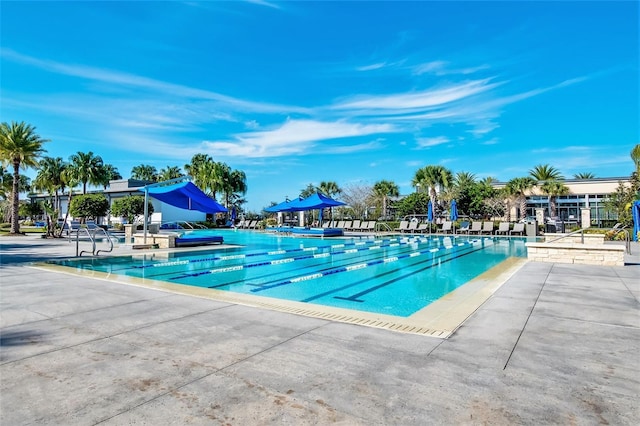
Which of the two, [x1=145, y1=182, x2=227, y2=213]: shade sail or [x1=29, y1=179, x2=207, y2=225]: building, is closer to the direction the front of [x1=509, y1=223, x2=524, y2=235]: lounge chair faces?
the shade sail

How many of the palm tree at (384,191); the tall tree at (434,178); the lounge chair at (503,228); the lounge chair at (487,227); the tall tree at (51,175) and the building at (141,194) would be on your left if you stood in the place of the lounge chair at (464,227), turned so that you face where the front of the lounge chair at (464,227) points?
2

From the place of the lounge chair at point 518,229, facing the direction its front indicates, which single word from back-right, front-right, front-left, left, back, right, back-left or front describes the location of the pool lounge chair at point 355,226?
front-right

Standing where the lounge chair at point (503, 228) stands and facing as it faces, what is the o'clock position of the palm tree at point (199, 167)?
The palm tree is roughly at 2 o'clock from the lounge chair.

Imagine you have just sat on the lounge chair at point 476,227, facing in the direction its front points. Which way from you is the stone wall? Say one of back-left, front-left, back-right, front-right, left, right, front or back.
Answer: front-left

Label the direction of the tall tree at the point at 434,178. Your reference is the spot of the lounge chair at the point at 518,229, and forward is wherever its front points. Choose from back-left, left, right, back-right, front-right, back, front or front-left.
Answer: right

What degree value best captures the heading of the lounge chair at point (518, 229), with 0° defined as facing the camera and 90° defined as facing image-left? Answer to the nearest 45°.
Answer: approximately 45°

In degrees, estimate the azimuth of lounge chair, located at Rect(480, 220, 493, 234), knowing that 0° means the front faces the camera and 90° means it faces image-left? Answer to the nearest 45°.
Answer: approximately 45°

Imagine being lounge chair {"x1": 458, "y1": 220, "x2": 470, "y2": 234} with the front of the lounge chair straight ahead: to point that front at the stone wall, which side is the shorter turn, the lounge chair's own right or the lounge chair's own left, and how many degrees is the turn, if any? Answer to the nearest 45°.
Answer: approximately 45° to the lounge chair's own left

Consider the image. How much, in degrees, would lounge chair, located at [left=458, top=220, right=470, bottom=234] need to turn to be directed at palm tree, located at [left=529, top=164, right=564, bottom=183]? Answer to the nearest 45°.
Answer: approximately 180°
